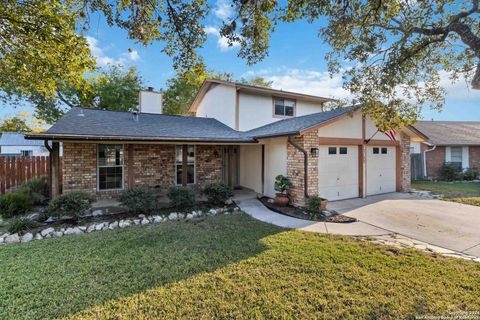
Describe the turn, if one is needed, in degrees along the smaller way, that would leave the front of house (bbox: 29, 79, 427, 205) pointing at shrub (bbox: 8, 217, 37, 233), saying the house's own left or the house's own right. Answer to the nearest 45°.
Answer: approximately 45° to the house's own right

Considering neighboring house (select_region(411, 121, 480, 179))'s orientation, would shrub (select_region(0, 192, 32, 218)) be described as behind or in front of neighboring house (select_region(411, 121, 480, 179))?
in front

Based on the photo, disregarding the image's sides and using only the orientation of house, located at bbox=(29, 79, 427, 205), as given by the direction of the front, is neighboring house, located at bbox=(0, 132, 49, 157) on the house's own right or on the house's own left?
on the house's own right

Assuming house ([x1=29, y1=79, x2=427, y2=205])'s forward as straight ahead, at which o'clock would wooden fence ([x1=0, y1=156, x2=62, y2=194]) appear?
The wooden fence is roughly at 3 o'clock from the house.

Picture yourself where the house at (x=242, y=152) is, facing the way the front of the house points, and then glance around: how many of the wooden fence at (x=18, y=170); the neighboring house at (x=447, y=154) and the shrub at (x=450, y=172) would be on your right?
1

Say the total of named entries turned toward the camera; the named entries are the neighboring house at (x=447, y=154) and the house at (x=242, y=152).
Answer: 2

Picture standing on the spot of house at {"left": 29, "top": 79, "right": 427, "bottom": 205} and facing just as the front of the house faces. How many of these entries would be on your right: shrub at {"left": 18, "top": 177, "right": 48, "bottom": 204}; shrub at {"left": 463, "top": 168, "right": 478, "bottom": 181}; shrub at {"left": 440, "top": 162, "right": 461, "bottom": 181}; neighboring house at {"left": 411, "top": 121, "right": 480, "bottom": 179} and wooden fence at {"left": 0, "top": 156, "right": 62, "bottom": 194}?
2

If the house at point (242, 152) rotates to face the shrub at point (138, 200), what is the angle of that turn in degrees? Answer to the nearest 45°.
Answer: approximately 45° to its right

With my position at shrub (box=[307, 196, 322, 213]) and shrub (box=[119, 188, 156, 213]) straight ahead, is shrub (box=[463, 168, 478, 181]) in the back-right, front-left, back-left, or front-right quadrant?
back-right

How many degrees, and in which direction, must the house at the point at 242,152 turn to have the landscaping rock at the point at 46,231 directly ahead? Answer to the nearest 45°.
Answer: approximately 45° to its right

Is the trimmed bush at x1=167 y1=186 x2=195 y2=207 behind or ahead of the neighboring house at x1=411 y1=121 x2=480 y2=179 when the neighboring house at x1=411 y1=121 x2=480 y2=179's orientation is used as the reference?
ahead
